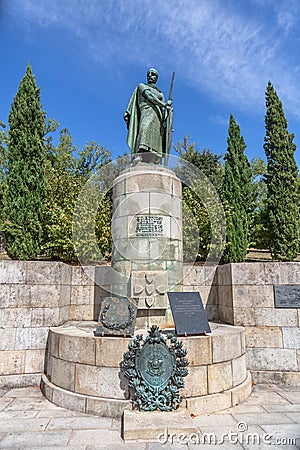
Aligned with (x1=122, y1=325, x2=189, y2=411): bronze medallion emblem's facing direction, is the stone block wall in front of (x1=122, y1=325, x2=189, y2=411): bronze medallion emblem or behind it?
behind

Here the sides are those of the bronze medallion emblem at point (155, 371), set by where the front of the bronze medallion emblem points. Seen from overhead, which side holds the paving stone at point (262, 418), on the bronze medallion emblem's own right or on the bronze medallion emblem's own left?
on the bronze medallion emblem's own left

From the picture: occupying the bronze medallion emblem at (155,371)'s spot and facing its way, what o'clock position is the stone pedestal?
The stone pedestal is roughly at 6 o'clock from the bronze medallion emblem.

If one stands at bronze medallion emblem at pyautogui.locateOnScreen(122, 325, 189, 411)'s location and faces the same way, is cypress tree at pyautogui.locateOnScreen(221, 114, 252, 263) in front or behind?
behind

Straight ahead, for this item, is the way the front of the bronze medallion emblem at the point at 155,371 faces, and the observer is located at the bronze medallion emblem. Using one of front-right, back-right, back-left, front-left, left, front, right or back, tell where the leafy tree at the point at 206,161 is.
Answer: back

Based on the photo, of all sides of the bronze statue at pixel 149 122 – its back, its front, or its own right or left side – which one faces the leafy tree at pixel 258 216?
left

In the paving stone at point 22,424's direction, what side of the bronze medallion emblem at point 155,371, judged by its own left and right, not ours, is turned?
right

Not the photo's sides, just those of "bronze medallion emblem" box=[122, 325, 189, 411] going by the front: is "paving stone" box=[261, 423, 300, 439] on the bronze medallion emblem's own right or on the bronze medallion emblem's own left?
on the bronze medallion emblem's own left

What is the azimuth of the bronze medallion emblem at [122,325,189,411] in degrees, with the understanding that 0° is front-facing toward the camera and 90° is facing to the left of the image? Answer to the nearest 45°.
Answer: approximately 0°

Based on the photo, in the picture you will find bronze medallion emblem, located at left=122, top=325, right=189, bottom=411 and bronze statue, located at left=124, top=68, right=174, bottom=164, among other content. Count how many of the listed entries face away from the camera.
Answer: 0

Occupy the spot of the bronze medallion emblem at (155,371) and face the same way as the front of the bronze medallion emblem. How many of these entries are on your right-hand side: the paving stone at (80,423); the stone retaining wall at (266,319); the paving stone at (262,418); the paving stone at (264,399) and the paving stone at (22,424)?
2

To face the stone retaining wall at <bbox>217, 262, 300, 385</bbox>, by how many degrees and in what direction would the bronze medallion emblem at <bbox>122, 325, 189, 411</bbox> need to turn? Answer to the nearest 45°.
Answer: approximately 135° to its left

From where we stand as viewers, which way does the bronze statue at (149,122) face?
facing the viewer and to the right of the viewer
